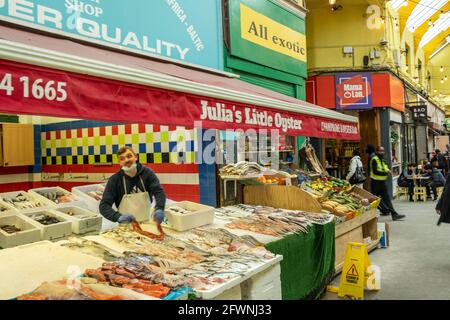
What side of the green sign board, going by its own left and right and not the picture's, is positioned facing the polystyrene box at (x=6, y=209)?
right

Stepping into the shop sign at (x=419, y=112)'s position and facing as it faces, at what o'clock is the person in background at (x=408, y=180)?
The person in background is roughly at 12 o'clock from the shop sign.

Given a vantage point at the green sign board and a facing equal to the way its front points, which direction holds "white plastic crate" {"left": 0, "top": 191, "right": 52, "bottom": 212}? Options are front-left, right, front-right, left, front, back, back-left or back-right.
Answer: right

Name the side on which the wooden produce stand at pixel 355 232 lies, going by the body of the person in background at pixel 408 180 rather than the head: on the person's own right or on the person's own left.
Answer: on the person's own right

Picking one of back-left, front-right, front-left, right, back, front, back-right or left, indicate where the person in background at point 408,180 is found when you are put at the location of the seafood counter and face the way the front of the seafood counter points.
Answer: left

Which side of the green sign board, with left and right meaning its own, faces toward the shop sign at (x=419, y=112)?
left

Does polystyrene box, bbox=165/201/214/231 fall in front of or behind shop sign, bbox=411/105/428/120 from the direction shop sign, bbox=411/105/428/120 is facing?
in front

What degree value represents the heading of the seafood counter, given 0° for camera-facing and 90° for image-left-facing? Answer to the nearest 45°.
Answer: approximately 315°

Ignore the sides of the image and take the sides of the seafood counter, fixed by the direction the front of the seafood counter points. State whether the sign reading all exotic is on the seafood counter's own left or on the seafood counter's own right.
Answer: on the seafood counter's own left

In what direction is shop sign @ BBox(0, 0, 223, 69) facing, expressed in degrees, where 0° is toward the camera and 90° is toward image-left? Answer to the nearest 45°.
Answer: approximately 315°

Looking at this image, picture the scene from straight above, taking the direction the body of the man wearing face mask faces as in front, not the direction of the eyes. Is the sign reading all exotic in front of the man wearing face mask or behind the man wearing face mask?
behind
